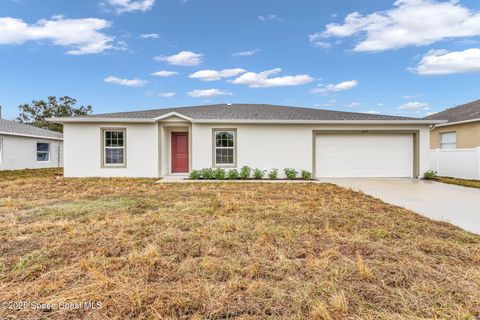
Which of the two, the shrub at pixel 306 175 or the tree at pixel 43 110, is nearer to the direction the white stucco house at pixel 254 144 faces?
the shrub

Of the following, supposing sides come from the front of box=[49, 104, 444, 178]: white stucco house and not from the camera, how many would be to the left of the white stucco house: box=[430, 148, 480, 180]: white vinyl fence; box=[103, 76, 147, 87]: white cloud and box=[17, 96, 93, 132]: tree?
1

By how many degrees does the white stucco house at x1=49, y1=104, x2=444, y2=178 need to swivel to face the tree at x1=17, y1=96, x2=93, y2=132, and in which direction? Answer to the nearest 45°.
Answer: approximately 135° to its right

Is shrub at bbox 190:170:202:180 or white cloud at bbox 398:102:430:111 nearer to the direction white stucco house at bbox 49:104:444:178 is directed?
the shrub

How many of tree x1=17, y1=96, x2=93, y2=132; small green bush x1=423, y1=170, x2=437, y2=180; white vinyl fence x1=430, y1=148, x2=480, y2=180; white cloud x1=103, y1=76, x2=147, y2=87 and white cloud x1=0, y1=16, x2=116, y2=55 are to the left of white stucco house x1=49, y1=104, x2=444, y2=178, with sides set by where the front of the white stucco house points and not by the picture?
2

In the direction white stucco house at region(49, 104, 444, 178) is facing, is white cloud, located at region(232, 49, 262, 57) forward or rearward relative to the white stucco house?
rearward

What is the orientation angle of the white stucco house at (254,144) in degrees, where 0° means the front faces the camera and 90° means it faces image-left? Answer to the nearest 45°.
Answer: approximately 0°

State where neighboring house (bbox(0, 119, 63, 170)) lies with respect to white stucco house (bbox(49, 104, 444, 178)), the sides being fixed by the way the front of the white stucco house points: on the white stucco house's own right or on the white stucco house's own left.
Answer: on the white stucco house's own right

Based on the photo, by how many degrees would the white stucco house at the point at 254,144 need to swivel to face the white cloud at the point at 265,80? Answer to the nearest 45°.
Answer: approximately 180°

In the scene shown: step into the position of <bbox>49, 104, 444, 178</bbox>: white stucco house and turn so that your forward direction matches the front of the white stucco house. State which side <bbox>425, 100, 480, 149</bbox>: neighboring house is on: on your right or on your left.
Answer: on your left
